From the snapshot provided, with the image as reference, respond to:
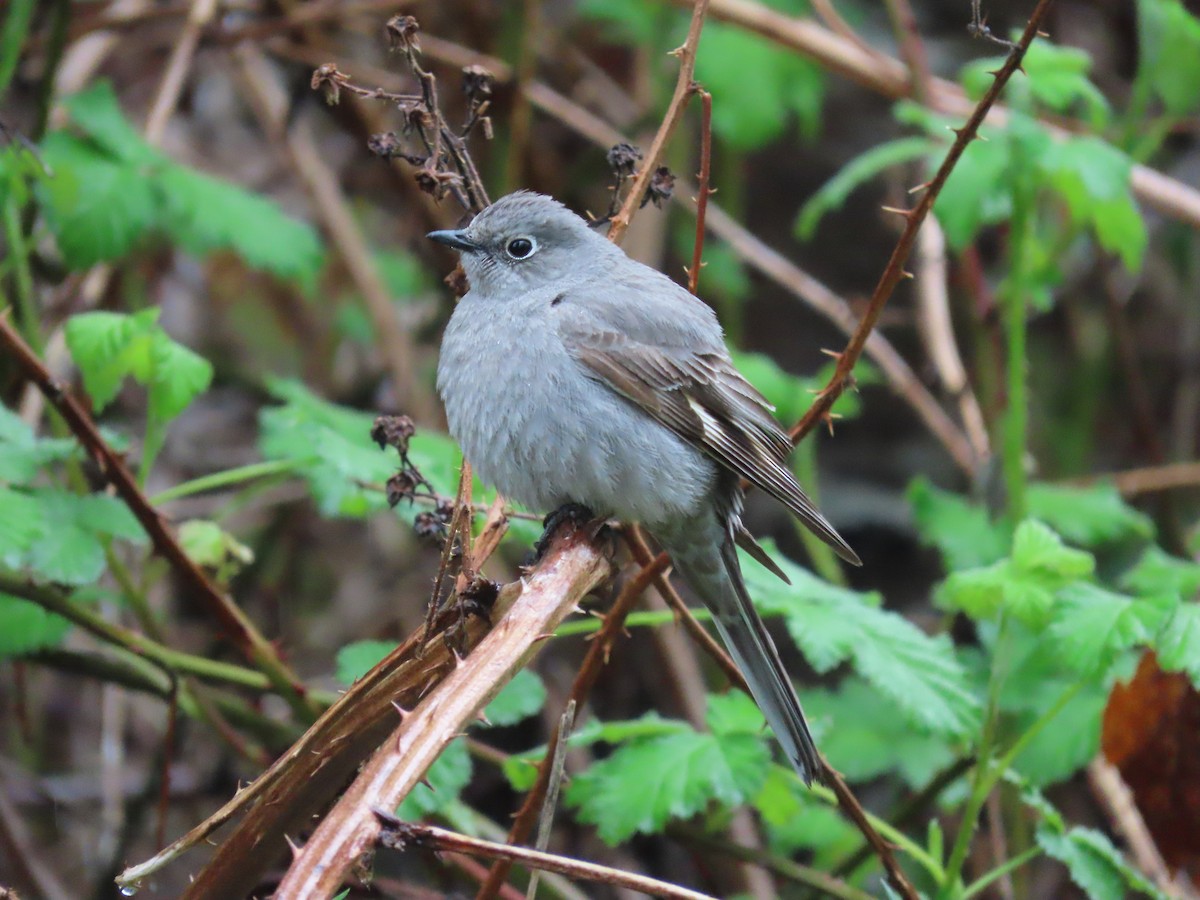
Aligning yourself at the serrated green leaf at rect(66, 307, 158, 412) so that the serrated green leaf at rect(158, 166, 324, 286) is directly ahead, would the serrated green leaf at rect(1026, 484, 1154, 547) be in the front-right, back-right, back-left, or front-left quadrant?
front-right

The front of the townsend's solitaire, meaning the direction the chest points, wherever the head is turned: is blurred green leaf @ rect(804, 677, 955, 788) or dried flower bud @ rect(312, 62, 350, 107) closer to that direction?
the dried flower bud

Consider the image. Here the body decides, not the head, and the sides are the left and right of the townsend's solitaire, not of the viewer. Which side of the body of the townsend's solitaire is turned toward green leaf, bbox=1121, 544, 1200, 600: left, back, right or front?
back

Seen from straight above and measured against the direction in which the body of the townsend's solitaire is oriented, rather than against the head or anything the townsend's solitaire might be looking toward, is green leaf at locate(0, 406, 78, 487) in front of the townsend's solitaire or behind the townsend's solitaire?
in front

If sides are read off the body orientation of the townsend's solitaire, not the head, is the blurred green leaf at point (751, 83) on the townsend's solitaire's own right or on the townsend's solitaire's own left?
on the townsend's solitaire's own right

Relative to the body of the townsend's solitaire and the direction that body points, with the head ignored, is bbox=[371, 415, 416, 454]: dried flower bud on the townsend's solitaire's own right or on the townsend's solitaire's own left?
on the townsend's solitaire's own right

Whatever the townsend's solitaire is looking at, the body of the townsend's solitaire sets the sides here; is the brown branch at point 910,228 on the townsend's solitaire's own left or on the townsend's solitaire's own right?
on the townsend's solitaire's own left

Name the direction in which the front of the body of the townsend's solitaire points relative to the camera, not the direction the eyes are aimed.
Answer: to the viewer's left
